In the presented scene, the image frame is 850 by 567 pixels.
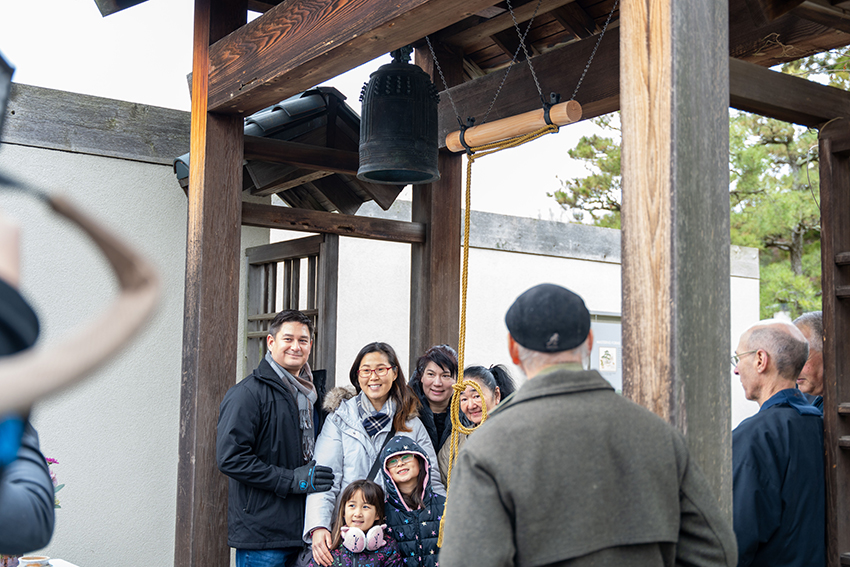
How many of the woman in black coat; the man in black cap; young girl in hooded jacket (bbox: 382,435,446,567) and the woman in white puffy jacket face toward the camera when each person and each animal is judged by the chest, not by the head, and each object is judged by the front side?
3

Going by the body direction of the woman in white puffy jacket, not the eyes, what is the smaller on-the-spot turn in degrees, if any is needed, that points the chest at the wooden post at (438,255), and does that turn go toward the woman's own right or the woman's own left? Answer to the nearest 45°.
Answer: approximately 180°

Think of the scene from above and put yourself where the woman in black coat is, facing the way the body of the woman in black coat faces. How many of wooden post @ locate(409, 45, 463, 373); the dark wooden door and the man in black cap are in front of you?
1

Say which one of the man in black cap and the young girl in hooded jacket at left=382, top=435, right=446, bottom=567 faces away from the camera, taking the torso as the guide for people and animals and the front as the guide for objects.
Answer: the man in black cap

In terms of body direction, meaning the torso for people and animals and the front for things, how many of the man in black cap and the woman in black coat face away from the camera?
1

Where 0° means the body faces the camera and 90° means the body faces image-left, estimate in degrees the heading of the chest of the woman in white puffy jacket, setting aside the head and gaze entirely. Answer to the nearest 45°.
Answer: approximately 0°

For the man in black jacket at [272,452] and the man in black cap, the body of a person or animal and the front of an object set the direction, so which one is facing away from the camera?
the man in black cap

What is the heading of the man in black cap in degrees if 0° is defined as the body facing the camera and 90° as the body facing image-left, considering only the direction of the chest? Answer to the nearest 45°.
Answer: approximately 180°

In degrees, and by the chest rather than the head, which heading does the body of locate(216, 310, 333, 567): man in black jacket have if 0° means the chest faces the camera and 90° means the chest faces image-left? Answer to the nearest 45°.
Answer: approximately 315°

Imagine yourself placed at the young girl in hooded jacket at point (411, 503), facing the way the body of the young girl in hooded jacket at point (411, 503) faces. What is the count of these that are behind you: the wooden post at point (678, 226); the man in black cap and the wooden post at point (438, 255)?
1

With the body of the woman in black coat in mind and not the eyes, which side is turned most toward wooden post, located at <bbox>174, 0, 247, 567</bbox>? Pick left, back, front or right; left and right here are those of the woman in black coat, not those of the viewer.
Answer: right
